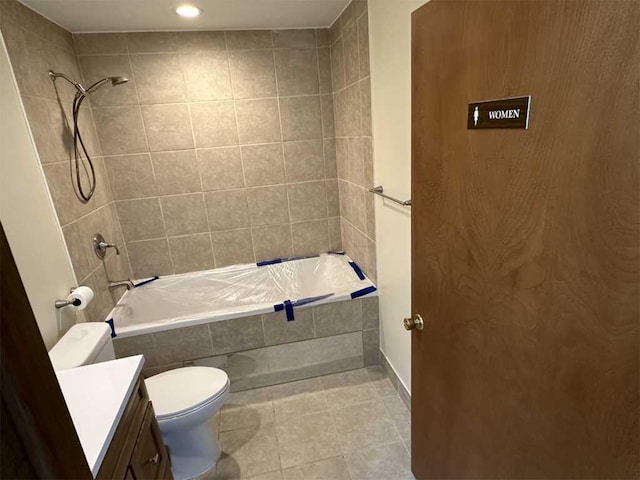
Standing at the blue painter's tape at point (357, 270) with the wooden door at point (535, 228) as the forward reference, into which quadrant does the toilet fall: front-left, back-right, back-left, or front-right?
front-right

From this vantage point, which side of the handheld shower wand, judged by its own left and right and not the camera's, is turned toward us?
right

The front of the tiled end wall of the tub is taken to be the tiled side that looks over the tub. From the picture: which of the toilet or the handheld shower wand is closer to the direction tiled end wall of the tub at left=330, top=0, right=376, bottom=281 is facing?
the handheld shower wand

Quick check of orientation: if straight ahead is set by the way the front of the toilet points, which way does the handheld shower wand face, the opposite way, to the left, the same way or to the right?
the same way

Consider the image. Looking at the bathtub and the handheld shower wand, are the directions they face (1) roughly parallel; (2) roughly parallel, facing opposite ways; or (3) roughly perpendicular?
roughly perpendicular

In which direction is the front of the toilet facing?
to the viewer's right

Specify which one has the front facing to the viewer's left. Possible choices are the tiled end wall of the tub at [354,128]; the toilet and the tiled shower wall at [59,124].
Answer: the tiled end wall of the tub at [354,128]

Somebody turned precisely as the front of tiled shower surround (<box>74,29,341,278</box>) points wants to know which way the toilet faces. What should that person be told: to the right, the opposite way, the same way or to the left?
to the left

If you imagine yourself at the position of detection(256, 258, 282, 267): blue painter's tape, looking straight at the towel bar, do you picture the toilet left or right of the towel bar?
right

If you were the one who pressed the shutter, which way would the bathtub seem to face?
facing the viewer

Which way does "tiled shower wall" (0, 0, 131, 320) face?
to the viewer's right

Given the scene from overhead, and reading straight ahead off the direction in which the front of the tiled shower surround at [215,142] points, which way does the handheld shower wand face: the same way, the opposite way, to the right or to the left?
to the left
